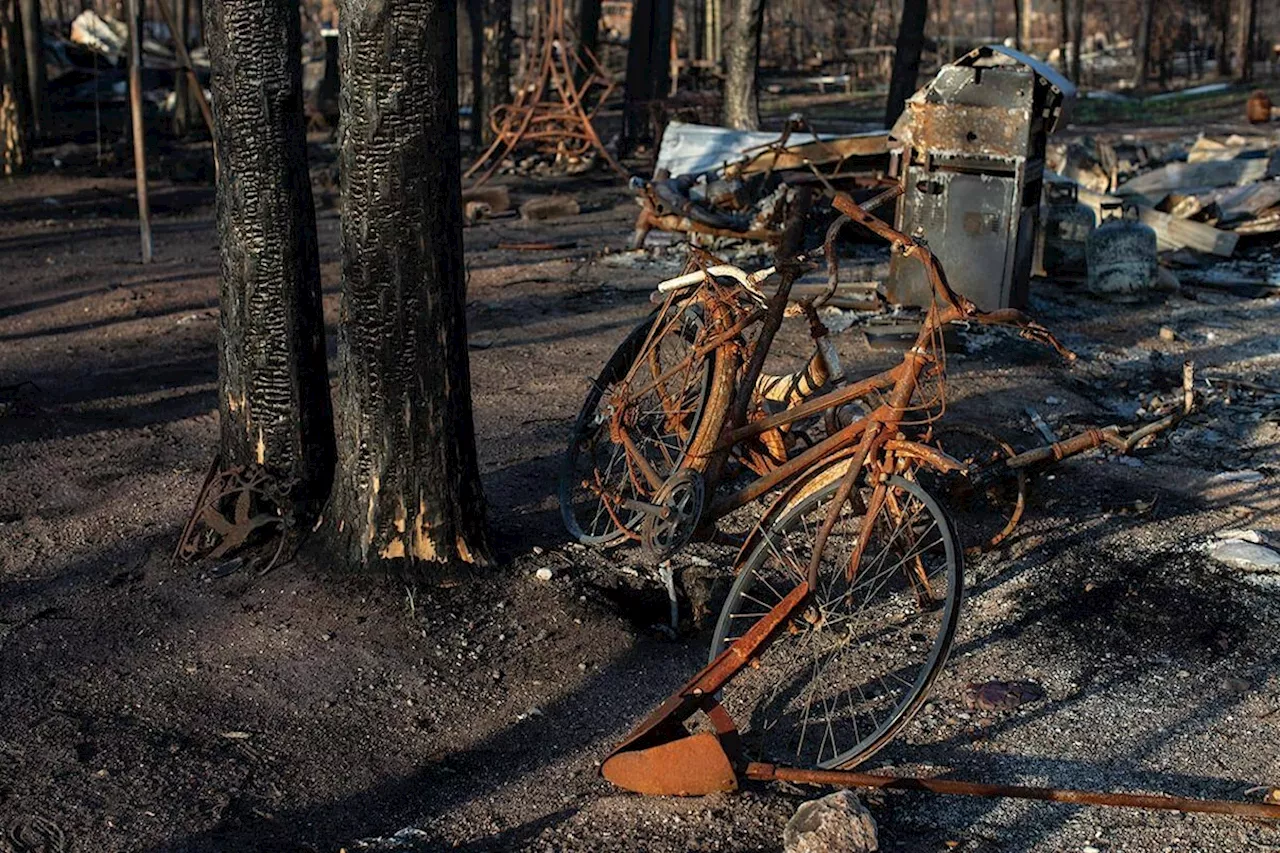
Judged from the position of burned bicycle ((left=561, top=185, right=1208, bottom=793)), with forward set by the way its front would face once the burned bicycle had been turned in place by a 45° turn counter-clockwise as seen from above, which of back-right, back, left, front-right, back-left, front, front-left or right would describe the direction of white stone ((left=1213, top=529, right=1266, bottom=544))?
front-left

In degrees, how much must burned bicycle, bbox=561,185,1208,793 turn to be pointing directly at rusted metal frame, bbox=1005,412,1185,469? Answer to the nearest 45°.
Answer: approximately 90° to its left

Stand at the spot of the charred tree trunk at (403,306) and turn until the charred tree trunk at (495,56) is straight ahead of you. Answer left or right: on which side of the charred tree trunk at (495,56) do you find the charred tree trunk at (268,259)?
left

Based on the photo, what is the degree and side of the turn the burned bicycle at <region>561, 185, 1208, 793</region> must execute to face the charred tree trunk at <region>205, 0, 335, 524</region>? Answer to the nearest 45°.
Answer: approximately 135° to its right

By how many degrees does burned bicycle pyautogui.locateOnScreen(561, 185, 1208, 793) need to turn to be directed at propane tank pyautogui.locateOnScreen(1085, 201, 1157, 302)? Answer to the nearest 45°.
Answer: approximately 135° to its left

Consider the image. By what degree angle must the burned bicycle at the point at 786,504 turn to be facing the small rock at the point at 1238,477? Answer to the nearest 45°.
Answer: approximately 90° to its left

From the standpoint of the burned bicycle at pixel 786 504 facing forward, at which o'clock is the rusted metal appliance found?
The rusted metal appliance is roughly at 8 o'clock from the burned bicycle.

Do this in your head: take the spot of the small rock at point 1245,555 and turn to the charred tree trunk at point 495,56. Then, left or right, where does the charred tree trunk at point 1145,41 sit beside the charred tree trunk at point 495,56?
right

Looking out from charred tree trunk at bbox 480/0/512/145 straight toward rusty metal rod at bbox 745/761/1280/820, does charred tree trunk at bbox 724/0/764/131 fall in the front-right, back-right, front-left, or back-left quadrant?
front-left

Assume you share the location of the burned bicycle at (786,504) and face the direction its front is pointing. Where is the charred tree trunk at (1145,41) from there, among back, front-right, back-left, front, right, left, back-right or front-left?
back-left

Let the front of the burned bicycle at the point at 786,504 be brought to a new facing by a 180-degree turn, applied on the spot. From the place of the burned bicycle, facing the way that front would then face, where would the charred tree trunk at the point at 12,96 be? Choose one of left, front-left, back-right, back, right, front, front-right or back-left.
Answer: front
